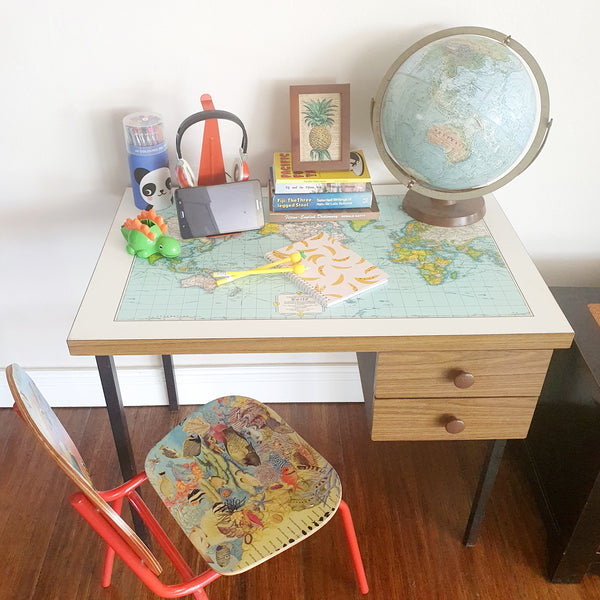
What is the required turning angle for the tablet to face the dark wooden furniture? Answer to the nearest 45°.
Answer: approximately 90° to its left

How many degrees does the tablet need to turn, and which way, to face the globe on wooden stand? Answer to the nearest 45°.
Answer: approximately 90° to its left

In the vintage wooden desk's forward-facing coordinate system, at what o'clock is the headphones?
The headphones is roughly at 4 o'clock from the vintage wooden desk.
